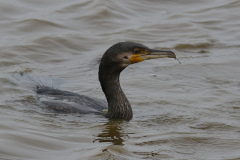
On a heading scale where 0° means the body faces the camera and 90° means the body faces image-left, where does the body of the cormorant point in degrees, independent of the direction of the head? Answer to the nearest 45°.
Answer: approximately 270°
